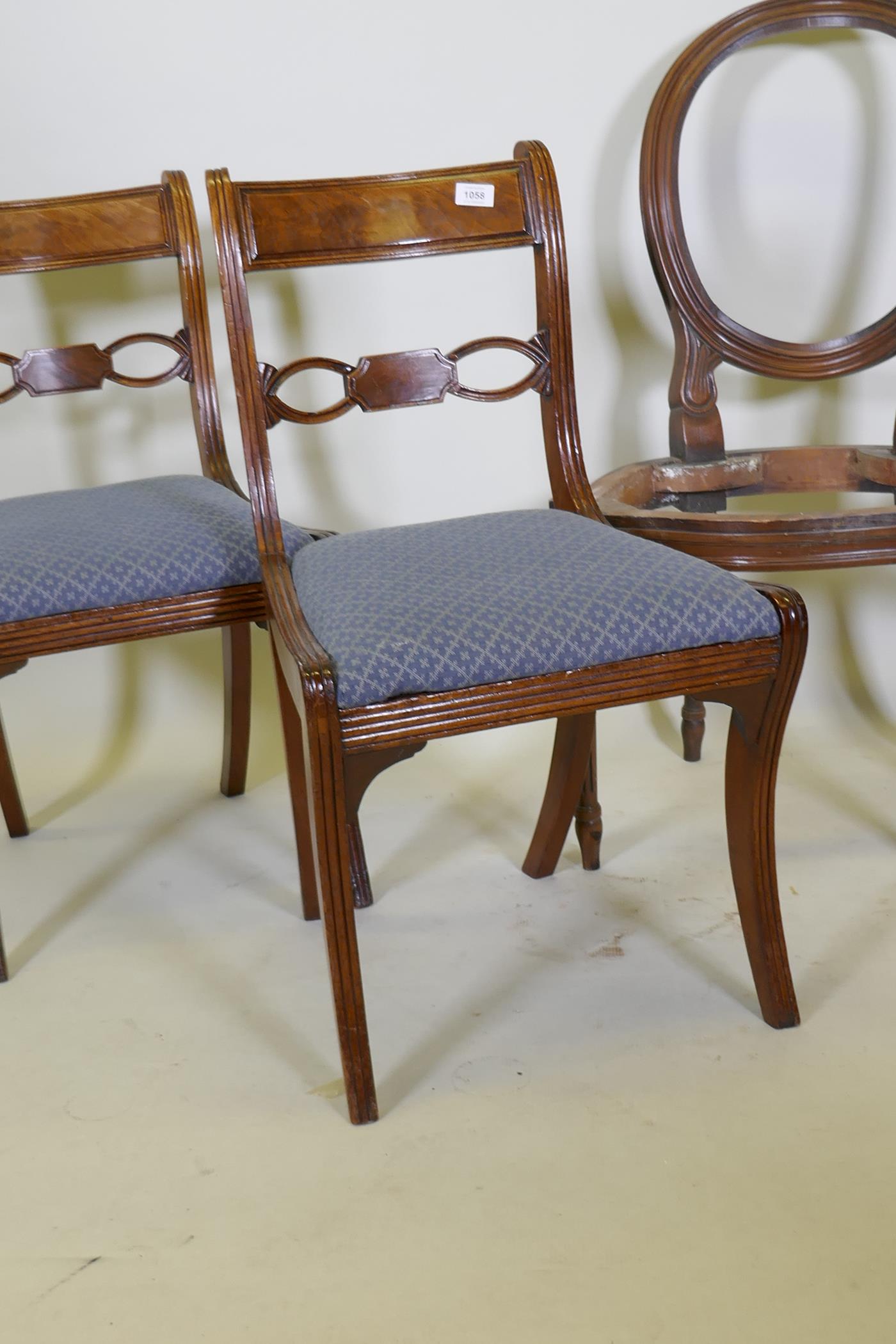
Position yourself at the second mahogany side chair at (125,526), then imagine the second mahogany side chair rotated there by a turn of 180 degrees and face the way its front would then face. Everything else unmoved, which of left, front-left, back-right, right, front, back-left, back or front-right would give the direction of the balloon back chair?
back-right

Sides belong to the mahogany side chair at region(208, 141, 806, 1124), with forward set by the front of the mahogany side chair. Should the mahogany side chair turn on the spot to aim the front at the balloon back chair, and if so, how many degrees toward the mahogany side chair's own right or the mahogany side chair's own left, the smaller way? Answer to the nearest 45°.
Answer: approximately 90° to the mahogany side chair's own left

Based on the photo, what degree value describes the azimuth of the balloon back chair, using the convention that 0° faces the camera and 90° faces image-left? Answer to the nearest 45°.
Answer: approximately 0°

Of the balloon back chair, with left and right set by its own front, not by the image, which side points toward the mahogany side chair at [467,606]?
front

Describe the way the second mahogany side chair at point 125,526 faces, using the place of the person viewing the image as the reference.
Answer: facing the viewer and to the right of the viewer

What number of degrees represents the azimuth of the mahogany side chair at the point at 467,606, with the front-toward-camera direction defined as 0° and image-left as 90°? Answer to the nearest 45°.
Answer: approximately 315°
